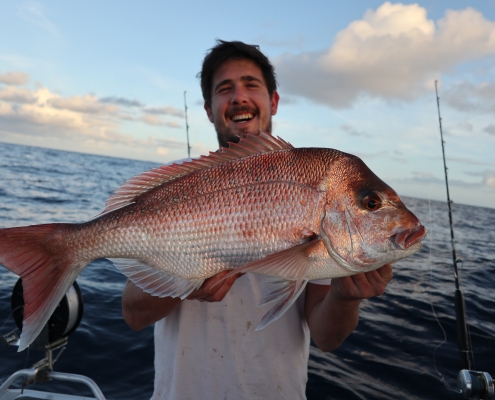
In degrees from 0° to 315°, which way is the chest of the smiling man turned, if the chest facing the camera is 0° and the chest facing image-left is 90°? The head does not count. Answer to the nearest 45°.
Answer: approximately 0°

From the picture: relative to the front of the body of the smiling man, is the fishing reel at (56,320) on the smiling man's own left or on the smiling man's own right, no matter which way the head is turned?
on the smiling man's own right

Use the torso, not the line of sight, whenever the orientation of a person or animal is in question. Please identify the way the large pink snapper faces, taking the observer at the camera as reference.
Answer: facing to the right of the viewer

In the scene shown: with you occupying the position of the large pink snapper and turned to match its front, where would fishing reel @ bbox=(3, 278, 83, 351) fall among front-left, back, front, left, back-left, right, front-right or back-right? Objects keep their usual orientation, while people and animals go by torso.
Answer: back-left
